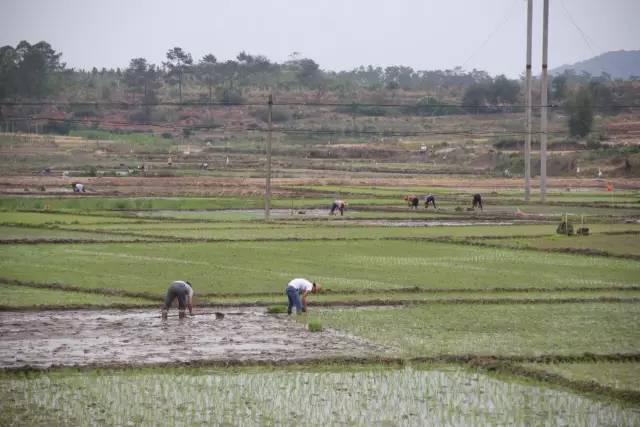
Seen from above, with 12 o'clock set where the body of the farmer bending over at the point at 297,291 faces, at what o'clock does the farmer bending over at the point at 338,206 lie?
the farmer bending over at the point at 338,206 is roughly at 9 o'clock from the farmer bending over at the point at 297,291.

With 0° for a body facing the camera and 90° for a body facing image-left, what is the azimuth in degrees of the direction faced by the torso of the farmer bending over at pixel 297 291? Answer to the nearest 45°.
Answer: approximately 270°

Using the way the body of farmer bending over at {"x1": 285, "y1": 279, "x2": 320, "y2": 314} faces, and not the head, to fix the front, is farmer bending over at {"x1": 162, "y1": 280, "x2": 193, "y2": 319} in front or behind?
behind
